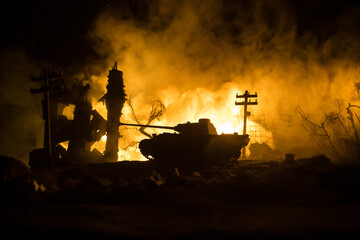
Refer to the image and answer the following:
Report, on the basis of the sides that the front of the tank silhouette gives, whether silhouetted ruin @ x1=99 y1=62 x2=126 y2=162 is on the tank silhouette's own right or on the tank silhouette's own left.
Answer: on the tank silhouette's own right

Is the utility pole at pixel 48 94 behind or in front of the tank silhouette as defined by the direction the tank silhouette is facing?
in front

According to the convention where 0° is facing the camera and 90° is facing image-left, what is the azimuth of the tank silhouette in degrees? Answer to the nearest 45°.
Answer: approximately 90°
